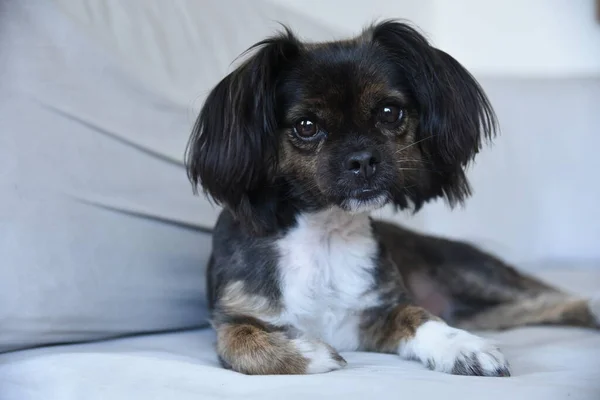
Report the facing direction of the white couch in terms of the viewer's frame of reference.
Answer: facing the viewer and to the right of the viewer

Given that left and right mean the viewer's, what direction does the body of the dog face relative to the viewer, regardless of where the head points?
facing the viewer and to the left of the viewer
